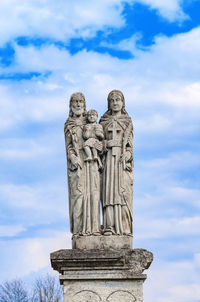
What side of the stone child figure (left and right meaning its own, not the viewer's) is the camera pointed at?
front

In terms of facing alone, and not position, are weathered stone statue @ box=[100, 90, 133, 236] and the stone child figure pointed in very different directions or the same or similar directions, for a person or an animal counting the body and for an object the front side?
same or similar directions

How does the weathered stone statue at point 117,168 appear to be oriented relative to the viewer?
toward the camera

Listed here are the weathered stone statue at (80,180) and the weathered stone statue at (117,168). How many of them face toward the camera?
2

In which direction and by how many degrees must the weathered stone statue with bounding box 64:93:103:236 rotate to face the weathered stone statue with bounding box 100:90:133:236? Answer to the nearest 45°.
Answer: approximately 90° to its left

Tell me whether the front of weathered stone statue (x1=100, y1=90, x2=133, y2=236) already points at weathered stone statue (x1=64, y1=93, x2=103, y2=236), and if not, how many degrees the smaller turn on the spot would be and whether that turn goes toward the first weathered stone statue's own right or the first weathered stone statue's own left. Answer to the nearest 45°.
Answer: approximately 90° to the first weathered stone statue's own right

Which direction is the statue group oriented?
toward the camera

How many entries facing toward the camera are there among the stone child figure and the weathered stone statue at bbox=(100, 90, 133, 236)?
2

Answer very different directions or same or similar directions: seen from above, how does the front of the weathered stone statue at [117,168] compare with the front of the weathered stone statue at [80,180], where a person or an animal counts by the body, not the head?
same or similar directions
